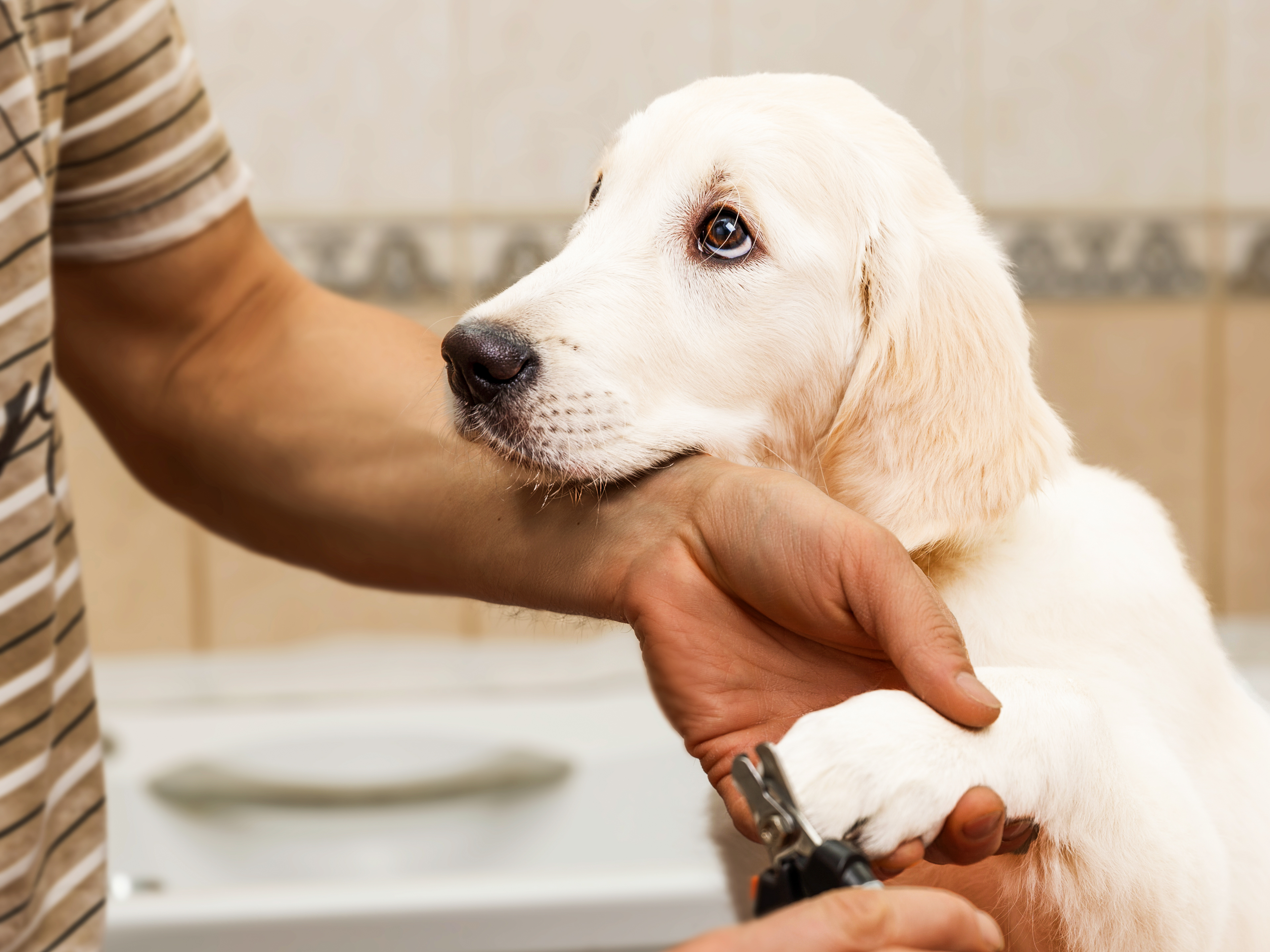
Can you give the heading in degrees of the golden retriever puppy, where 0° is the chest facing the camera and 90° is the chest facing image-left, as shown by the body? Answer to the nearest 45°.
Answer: approximately 90°
